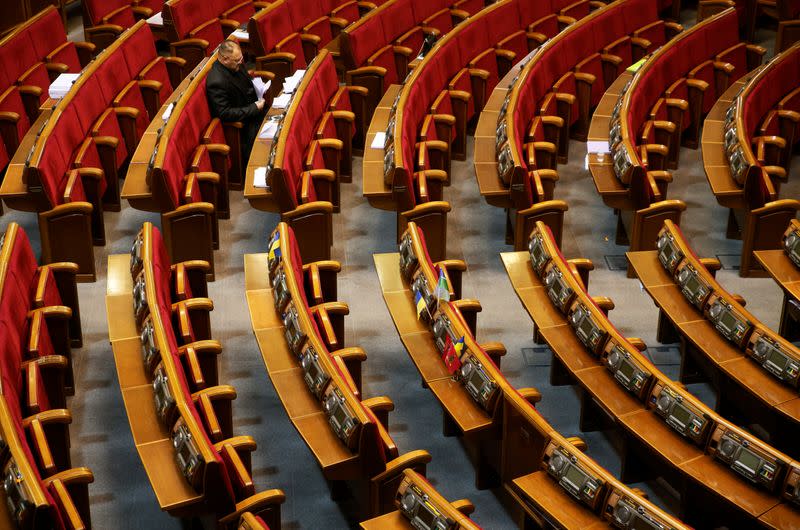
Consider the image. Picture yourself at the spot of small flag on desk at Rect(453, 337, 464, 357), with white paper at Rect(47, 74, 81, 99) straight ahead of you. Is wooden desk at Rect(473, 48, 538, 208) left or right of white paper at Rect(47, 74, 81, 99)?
right

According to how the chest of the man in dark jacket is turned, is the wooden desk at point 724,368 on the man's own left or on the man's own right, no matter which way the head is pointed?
on the man's own right

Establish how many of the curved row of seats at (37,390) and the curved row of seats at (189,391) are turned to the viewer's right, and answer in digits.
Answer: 2

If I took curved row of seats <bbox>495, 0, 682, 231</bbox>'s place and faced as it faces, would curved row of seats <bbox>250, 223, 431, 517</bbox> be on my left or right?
on my right

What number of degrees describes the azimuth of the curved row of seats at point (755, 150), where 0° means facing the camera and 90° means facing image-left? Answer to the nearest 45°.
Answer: approximately 270°

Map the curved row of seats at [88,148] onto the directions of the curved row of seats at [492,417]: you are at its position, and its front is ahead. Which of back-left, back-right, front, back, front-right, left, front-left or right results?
left

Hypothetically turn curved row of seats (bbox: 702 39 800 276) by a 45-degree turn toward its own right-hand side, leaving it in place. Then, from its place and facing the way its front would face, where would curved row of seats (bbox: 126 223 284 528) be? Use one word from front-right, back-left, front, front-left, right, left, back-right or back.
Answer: right

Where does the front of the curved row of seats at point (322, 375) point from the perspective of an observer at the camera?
facing to the right of the viewer

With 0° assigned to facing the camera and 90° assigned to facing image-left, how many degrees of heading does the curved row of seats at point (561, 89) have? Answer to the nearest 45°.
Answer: approximately 315°

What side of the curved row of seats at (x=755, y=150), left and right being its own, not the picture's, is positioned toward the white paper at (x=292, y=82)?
back

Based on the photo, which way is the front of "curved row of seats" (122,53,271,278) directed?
to the viewer's right

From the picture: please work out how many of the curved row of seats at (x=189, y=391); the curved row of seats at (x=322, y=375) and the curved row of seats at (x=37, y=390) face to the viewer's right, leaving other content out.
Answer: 3

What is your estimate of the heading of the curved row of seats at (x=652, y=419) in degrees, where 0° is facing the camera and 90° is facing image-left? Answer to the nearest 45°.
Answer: approximately 225°
